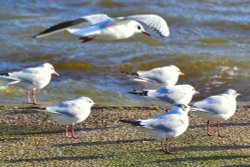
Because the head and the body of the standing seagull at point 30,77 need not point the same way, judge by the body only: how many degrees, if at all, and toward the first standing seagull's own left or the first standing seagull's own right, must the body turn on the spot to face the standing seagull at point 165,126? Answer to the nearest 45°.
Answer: approximately 45° to the first standing seagull's own right

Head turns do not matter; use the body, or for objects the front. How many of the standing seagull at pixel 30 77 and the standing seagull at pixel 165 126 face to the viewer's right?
2

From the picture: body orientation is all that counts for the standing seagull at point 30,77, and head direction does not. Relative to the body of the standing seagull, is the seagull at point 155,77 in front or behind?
in front

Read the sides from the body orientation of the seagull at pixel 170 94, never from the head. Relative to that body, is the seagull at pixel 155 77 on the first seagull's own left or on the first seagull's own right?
on the first seagull's own left

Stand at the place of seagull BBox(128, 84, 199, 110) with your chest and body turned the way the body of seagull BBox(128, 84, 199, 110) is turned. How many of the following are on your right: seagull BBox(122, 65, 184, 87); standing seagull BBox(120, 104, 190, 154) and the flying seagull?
1

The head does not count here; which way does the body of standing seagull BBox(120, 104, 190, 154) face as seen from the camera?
to the viewer's right

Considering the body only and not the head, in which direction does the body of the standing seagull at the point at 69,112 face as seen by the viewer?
to the viewer's right

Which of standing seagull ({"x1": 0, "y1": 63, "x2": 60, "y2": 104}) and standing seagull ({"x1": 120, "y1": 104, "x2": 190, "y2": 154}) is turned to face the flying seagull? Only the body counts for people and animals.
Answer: standing seagull ({"x1": 0, "y1": 63, "x2": 60, "y2": 104})

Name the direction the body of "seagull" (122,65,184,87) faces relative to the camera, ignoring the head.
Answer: to the viewer's right

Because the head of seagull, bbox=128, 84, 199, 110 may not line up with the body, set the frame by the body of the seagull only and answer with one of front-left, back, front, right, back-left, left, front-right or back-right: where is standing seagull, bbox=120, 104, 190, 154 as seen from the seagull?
right

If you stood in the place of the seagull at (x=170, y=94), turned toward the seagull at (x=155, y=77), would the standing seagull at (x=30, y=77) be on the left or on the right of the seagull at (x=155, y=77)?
left

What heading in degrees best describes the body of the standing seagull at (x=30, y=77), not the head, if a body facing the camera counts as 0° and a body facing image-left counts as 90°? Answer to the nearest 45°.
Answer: approximately 270°

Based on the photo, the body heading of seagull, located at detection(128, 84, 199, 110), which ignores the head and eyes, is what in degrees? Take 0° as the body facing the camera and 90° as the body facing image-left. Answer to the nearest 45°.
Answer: approximately 270°
